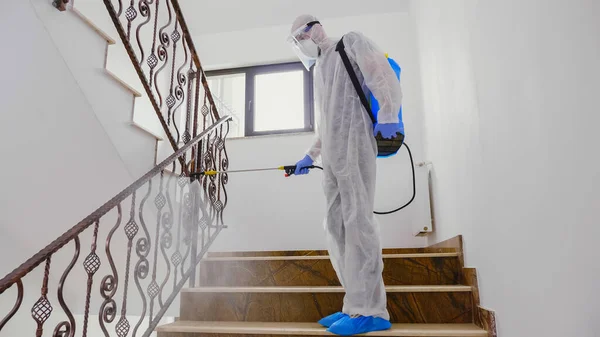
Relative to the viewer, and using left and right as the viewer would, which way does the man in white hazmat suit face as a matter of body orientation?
facing the viewer and to the left of the viewer

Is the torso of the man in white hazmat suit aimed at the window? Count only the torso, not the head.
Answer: no

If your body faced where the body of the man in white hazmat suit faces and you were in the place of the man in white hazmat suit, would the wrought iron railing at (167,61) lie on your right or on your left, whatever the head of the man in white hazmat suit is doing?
on your right

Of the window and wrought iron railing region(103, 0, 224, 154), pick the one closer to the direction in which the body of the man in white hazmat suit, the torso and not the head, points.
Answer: the wrought iron railing

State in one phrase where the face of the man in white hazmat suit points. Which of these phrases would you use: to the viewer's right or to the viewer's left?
to the viewer's left
